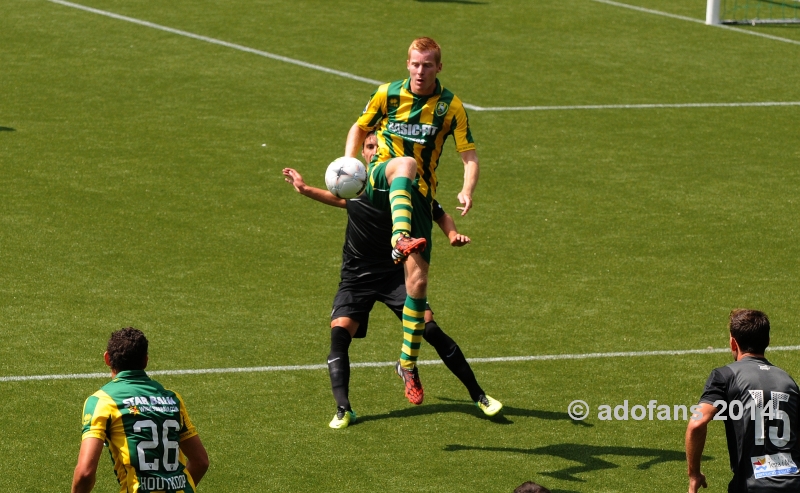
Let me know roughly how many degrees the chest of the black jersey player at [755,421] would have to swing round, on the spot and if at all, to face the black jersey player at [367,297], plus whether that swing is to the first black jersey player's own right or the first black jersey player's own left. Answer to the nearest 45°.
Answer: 0° — they already face them

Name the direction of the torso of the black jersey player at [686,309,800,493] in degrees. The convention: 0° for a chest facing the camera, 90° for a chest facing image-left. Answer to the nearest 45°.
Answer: approximately 135°

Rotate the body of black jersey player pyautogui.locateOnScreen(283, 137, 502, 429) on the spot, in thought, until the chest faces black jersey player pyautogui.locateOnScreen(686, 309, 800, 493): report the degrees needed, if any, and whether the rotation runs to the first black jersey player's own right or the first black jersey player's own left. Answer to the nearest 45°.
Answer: approximately 45° to the first black jersey player's own left

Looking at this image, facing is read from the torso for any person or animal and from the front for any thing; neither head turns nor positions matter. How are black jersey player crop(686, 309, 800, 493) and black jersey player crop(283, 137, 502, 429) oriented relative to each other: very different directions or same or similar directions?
very different directions

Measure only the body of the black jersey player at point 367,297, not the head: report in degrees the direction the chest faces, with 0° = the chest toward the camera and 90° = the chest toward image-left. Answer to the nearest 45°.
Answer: approximately 0°
